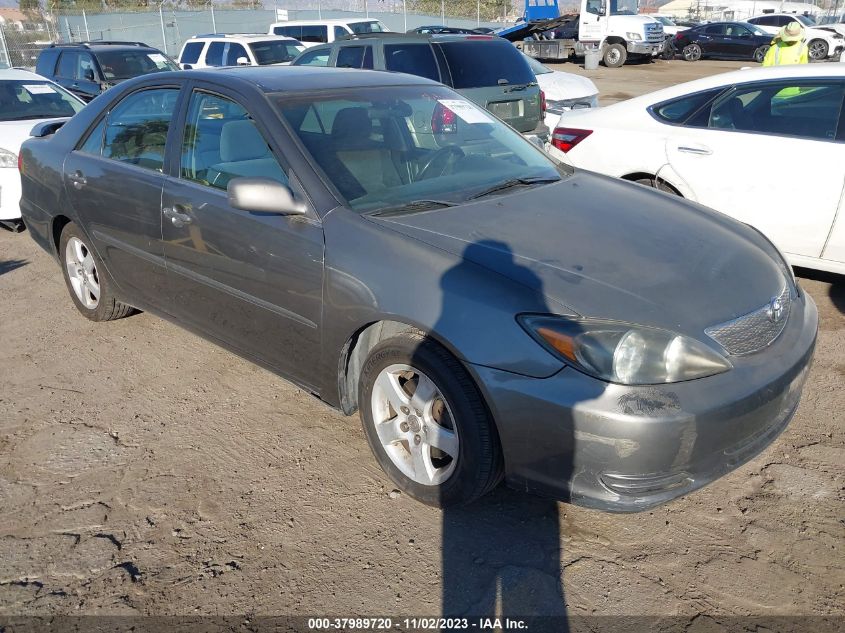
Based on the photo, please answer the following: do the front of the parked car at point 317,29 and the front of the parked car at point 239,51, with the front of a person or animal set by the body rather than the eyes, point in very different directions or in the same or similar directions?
same or similar directions

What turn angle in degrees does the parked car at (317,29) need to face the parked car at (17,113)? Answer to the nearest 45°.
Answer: approximately 45° to its right

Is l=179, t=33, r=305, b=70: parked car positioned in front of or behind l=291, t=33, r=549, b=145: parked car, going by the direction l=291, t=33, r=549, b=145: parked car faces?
in front

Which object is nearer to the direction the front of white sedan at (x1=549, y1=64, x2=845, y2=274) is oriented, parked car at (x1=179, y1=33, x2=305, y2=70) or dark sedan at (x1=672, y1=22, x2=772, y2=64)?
the dark sedan

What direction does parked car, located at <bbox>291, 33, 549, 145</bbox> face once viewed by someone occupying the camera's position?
facing away from the viewer and to the left of the viewer

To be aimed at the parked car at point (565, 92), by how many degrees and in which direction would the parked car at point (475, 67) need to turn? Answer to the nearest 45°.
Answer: approximately 90° to its right

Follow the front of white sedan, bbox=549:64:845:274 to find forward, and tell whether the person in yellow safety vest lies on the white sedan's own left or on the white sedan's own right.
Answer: on the white sedan's own left

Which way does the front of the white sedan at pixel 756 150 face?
to the viewer's right

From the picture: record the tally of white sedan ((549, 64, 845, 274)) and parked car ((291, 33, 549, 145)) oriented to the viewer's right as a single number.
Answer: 1

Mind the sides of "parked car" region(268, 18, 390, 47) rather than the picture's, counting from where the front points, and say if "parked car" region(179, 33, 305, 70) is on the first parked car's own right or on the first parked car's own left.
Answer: on the first parked car's own right

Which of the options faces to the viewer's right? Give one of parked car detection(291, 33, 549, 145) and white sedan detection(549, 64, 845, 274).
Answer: the white sedan
